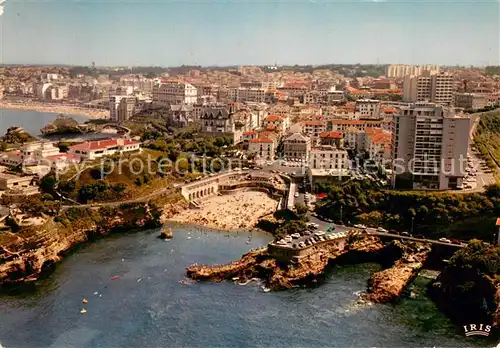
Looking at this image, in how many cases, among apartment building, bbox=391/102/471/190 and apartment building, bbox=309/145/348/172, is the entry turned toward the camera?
2

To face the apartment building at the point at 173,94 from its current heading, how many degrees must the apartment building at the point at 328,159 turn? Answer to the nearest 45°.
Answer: approximately 135° to its right

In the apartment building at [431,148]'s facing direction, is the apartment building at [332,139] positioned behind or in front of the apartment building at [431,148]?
behind

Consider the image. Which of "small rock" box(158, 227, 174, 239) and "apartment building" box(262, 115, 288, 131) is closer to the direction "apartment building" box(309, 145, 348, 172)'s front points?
the small rock

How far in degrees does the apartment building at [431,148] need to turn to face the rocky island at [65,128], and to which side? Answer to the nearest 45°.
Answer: approximately 135° to its right

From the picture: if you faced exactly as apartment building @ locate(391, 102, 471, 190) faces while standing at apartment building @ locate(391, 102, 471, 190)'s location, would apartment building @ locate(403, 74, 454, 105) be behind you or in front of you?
behind

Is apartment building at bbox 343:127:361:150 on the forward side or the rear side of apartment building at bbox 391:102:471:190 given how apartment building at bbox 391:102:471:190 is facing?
on the rear side

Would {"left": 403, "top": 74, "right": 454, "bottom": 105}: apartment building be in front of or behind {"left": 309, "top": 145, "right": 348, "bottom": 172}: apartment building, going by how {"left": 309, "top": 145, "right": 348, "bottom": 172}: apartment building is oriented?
behind

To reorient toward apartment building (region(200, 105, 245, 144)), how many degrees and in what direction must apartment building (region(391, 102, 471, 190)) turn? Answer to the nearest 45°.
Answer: approximately 135° to its right

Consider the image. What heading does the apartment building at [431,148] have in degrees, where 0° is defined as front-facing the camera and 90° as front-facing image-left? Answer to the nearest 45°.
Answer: approximately 0°

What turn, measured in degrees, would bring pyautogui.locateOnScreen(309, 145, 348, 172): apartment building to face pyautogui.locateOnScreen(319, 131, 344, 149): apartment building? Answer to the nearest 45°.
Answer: approximately 180°

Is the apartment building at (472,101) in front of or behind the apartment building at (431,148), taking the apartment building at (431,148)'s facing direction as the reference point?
behind
